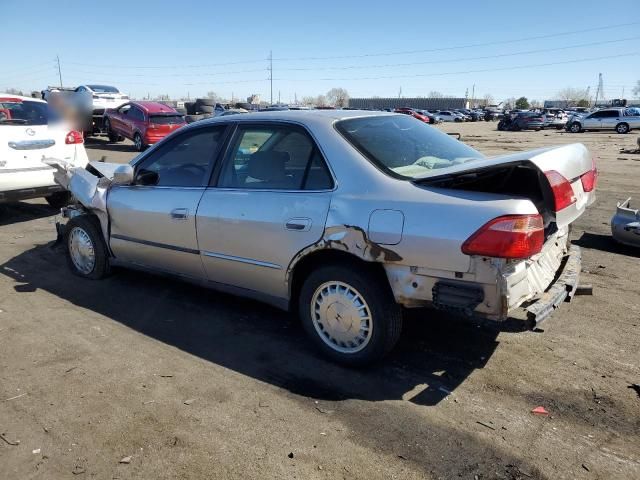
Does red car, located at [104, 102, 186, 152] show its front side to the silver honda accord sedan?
no

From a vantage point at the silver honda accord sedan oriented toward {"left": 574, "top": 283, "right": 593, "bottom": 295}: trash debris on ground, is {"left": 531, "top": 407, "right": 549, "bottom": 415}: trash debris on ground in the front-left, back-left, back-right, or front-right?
front-right

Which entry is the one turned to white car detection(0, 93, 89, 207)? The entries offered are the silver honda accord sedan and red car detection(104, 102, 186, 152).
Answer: the silver honda accord sedan

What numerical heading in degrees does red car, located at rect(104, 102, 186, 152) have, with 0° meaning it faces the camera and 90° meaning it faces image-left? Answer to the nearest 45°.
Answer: approximately 135°

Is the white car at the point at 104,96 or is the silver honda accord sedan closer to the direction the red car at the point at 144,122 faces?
the white car

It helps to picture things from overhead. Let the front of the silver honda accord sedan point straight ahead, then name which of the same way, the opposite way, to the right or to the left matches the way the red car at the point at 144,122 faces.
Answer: the same way

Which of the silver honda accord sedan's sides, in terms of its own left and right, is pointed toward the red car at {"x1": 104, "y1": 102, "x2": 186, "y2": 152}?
front

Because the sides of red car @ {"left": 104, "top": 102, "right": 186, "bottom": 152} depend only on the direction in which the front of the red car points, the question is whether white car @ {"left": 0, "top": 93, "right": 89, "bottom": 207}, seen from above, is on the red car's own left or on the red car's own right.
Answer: on the red car's own left

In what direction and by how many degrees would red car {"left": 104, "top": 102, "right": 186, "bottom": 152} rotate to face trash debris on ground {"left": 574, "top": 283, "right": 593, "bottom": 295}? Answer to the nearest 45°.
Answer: approximately 135° to its left

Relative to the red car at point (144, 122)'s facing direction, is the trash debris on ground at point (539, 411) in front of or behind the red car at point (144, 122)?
behind

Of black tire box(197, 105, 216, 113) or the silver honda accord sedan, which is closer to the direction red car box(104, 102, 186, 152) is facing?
the black tire

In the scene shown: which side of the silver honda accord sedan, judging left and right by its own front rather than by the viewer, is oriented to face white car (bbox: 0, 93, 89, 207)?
front

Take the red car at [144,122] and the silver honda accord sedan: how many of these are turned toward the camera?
0

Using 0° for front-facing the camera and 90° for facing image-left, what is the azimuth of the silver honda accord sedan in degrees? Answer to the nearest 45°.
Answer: approximately 135°
